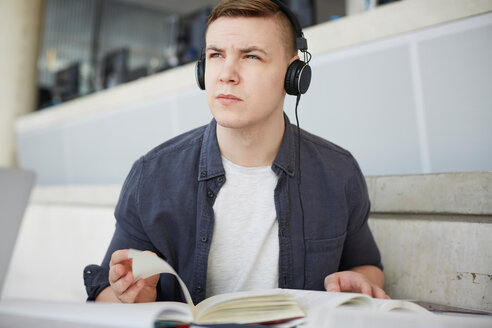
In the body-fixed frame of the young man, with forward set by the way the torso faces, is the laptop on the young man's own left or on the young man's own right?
on the young man's own right

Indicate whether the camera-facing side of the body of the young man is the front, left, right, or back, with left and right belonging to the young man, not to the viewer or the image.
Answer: front

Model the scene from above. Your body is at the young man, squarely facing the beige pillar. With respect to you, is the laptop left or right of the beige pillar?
left

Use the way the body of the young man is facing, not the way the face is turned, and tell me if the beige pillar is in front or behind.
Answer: behind
